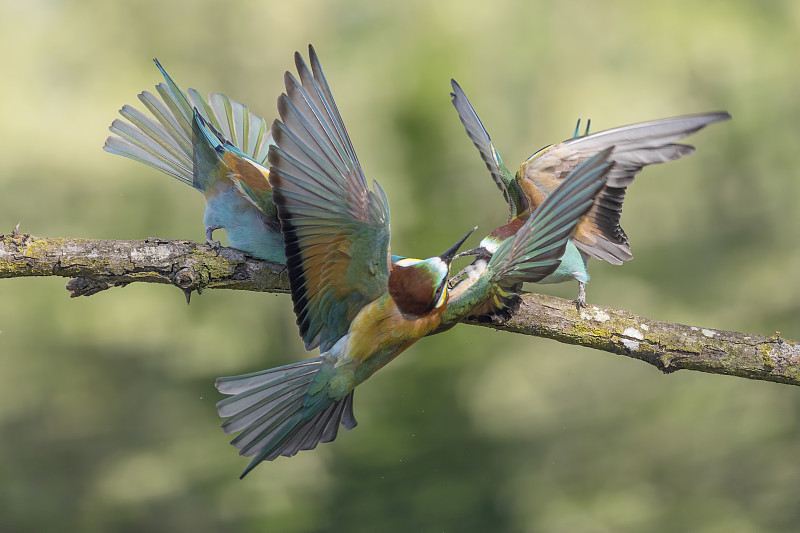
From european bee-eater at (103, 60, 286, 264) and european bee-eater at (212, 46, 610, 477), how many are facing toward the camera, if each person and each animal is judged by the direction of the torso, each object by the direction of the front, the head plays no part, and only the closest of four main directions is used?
0

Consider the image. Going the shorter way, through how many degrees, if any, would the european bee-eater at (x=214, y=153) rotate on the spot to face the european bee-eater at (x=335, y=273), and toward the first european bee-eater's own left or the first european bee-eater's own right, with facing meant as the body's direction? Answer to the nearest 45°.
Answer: approximately 45° to the first european bee-eater's own right

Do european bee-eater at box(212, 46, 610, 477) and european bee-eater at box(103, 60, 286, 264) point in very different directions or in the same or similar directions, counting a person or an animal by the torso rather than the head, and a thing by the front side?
same or similar directions

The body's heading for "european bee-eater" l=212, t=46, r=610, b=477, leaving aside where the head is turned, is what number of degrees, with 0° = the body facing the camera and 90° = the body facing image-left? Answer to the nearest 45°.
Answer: approximately 225°

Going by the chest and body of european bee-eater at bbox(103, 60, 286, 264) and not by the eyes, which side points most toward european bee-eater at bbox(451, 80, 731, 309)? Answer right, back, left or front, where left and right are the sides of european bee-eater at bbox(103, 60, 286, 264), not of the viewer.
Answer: front

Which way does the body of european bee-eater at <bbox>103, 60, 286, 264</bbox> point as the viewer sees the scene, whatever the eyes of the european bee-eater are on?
to the viewer's right
